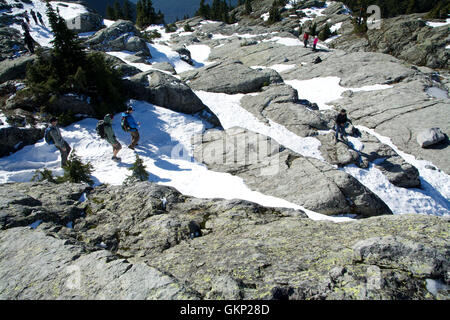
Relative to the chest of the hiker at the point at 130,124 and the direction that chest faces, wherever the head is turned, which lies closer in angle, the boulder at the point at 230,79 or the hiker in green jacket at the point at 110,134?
the boulder

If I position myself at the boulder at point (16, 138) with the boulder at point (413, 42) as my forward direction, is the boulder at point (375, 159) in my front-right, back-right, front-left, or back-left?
front-right

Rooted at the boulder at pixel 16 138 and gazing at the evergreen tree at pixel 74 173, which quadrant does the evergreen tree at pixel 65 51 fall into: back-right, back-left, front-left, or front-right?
back-left

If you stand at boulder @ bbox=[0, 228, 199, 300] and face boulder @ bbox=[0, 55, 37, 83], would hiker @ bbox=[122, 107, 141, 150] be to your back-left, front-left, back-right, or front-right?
front-right

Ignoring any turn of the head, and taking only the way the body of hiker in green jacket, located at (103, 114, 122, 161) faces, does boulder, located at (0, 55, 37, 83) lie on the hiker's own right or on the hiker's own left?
on the hiker's own left
